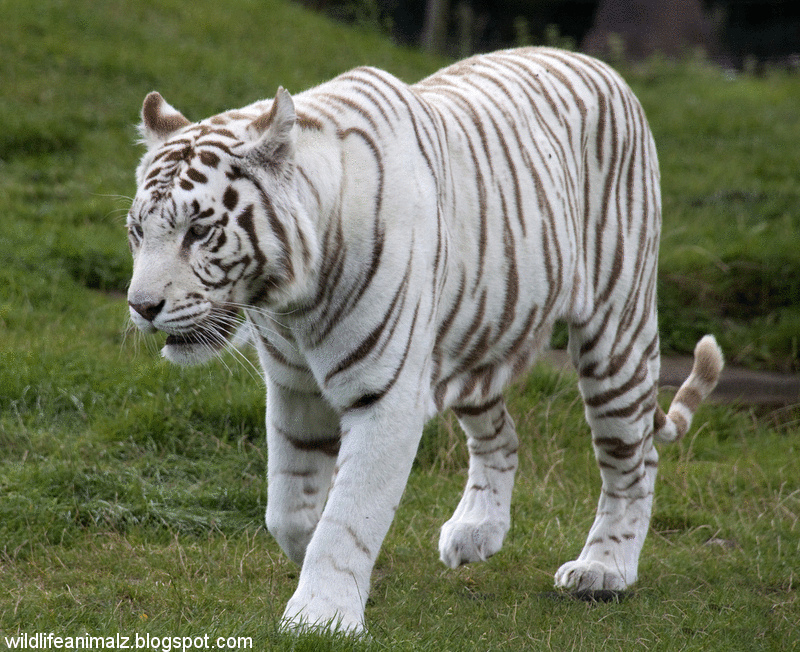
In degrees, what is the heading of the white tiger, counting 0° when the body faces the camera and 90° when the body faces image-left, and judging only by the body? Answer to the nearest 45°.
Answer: approximately 45°
